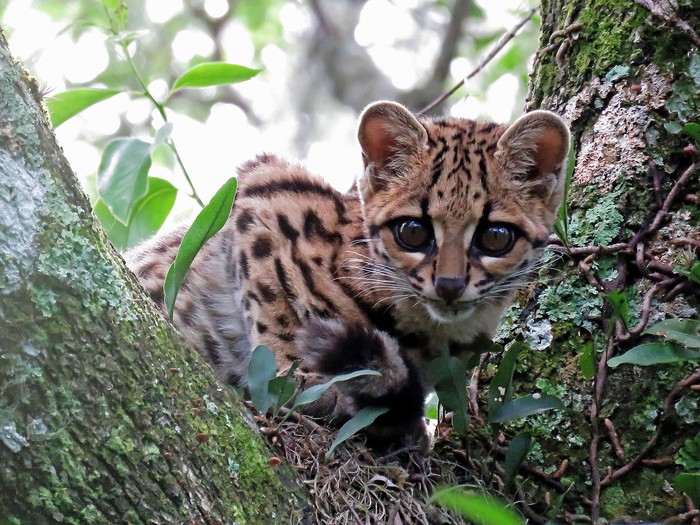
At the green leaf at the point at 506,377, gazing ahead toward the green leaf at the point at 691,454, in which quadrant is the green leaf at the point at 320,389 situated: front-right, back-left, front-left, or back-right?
back-right

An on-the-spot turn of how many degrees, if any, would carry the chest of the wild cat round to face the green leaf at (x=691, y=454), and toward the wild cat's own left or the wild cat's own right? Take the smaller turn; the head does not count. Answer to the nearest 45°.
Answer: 0° — it already faces it

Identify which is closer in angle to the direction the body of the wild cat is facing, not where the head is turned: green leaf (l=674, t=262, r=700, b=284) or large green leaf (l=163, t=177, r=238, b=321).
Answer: the green leaf

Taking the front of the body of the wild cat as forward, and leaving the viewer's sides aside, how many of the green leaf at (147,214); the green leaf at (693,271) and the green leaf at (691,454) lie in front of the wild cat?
2

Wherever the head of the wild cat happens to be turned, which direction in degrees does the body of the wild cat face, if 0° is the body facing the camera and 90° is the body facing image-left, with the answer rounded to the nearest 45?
approximately 315°

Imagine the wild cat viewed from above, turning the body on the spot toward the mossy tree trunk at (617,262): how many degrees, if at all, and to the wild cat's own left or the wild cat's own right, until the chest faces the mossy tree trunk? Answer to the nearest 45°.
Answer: approximately 45° to the wild cat's own left

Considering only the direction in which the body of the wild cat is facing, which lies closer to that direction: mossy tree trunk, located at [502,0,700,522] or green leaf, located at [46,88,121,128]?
the mossy tree trunk

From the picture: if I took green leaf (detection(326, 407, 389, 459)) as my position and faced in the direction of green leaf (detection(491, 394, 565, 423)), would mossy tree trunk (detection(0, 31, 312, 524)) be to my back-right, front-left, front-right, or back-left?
back-right

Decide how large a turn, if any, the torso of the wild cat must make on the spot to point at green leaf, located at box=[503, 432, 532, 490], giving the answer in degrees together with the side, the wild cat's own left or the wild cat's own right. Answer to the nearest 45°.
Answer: approximately 45° to the wild cat's own right

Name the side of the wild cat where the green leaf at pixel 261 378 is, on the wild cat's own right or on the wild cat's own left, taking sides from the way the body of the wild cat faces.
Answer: on the wild cat's own right
